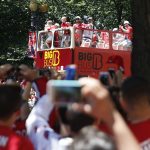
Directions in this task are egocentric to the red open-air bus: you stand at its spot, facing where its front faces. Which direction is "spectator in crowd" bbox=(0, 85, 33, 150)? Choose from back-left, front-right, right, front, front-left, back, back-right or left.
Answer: front-left

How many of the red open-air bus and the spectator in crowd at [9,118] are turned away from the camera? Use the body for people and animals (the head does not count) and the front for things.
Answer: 1

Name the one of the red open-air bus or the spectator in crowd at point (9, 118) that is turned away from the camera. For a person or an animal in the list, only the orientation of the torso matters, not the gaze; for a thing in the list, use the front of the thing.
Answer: the spectator in crowd

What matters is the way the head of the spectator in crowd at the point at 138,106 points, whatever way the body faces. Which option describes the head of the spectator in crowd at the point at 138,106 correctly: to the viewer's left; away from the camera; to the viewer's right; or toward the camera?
away from the camera

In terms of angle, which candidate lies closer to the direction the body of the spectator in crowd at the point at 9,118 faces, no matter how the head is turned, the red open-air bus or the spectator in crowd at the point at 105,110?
the red open-air bus

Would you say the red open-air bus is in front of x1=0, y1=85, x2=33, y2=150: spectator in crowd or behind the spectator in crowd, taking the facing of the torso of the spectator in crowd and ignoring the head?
in front

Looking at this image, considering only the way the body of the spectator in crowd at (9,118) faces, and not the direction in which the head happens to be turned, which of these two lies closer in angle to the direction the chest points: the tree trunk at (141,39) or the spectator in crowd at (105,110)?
the tree trunk

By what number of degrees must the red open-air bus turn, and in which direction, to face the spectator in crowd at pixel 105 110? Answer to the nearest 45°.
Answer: approximately 45° to its left

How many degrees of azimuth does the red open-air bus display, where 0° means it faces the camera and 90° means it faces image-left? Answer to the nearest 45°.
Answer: approximately 45°

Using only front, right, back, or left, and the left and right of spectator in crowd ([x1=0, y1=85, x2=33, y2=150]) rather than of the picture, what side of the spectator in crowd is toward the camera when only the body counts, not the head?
back
